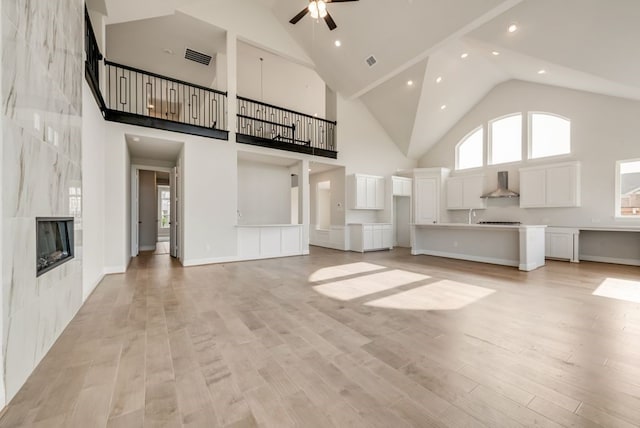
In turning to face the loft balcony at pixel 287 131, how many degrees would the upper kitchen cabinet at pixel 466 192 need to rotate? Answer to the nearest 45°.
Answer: approximately 45° to its right

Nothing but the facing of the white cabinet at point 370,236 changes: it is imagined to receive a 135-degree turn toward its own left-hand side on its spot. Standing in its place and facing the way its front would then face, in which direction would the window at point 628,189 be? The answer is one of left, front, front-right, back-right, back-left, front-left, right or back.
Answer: right

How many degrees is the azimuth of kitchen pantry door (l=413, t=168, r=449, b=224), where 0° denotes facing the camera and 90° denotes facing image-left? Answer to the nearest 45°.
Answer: approximately 0°

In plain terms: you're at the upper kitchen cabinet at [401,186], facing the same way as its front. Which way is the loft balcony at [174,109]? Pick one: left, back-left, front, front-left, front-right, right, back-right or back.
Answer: right

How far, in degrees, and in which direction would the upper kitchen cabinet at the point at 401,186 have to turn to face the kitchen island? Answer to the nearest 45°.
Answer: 0° — it already faces it

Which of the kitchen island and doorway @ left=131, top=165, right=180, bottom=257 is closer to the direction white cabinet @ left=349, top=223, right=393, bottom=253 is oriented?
the kitchen island

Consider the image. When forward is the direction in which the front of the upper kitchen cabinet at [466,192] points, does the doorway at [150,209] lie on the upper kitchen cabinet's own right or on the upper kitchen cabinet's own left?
on the upper kitchen cabinet's own right

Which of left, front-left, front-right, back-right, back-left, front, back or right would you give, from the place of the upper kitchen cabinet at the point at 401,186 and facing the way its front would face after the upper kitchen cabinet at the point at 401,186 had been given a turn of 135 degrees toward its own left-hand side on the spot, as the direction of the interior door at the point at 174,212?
back-left

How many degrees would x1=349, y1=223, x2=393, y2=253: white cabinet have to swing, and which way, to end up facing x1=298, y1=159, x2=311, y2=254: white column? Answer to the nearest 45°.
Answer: approximately 90° to its right

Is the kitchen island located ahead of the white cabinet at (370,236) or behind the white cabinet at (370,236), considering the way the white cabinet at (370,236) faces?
ahead

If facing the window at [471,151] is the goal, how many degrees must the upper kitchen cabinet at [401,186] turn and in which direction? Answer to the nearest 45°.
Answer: approximately 45° to its left

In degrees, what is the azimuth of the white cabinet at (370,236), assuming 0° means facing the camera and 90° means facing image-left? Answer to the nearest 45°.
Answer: approximately 315°

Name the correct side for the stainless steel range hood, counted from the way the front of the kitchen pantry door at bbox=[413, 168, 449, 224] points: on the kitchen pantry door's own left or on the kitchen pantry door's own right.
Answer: on the kitchen pantry door's own left

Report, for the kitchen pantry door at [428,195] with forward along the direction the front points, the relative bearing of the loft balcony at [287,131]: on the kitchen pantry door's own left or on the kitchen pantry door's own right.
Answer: on the kitchen pantry door's own right

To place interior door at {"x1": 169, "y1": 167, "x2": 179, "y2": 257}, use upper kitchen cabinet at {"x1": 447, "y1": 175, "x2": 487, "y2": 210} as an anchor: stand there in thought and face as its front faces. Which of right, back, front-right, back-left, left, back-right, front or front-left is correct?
front-right

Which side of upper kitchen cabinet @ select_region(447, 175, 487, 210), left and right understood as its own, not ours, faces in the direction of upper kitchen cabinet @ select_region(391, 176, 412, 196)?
right
